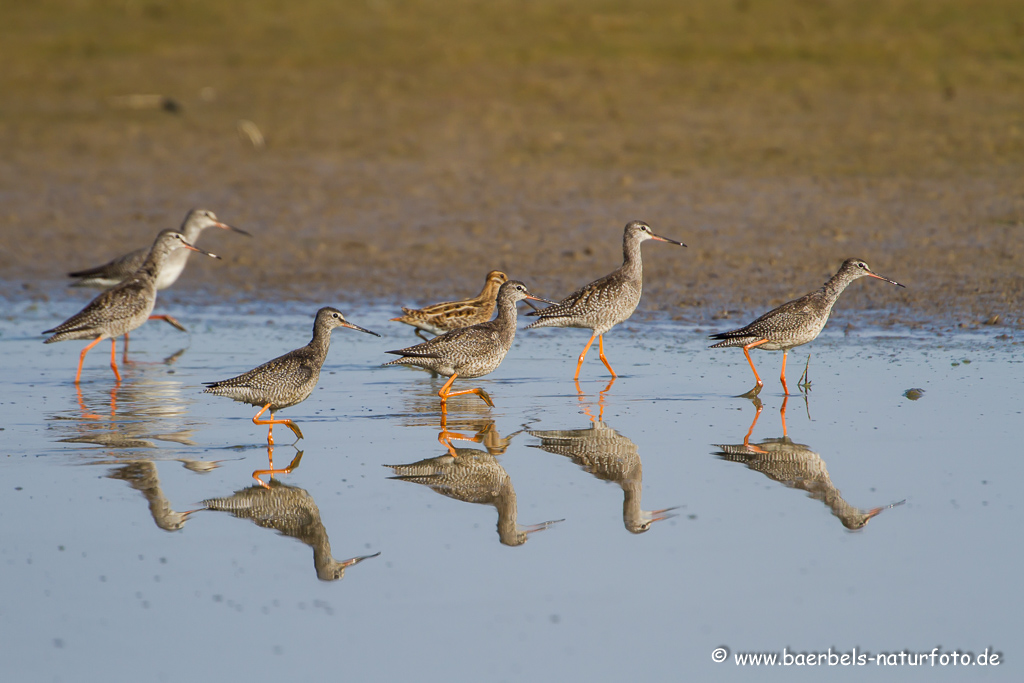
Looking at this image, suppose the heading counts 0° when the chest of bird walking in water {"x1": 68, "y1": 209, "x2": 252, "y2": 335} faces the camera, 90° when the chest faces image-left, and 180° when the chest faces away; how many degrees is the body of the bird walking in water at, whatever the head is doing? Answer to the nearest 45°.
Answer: approximately 270°

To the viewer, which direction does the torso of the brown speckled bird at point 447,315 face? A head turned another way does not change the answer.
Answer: to the viewer's right

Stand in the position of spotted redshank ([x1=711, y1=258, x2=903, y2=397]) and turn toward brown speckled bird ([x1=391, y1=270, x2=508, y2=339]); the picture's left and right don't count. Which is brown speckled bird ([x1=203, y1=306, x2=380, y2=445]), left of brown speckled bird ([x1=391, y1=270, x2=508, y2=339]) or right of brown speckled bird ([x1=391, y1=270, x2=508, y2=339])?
left

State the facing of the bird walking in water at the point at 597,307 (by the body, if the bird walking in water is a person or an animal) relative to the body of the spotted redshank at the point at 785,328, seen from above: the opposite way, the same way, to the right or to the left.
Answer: the same way

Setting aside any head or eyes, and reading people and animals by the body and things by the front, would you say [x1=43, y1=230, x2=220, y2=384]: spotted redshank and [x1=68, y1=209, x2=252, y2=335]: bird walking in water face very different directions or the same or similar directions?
same or similar directions

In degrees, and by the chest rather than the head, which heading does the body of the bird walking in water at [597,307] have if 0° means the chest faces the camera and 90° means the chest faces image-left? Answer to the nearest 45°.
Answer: approximately 270°

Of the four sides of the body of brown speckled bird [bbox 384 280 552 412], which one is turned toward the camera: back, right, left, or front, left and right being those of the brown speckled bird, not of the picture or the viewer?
right

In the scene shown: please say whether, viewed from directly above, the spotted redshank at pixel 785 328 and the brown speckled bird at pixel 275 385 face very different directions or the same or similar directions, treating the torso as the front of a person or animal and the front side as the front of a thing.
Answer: same or similar directions

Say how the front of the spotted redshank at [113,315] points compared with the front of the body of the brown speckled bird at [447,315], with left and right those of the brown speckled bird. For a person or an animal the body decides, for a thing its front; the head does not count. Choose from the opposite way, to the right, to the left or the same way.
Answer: the same way

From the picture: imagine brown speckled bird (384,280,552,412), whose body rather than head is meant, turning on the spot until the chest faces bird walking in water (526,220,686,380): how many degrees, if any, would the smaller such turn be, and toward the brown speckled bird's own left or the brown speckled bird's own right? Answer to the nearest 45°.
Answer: approximately 45° to the brown speckled bird's own left

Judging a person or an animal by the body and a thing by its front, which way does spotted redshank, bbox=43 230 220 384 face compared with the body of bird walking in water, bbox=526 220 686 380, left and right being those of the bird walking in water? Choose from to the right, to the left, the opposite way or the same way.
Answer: the same way

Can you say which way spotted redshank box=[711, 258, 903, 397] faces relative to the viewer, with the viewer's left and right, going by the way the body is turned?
facing to the right of the viewer

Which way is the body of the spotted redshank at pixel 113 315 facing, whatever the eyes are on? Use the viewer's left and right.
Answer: facing to the right of the viewer

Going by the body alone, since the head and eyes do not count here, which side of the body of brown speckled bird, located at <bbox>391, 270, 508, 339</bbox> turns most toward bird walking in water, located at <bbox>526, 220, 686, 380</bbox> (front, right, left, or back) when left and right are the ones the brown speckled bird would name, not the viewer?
front

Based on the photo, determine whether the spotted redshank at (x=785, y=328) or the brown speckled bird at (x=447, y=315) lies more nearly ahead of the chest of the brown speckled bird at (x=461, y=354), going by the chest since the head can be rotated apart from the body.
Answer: the spotted redshank

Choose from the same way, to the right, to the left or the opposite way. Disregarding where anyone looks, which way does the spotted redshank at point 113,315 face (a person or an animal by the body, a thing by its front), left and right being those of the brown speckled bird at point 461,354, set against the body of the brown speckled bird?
the same way

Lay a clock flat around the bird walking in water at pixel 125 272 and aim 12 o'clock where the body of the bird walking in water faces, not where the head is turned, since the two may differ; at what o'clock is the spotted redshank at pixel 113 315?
The spotted redshank is roughly at 3 o'clock from the bird walking in water.

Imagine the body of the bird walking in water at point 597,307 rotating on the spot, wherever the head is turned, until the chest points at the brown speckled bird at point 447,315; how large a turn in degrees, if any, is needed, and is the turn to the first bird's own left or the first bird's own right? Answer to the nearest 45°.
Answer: approximately 180°

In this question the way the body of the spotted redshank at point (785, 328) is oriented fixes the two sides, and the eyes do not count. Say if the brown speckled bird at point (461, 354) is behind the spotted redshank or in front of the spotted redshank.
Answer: behind

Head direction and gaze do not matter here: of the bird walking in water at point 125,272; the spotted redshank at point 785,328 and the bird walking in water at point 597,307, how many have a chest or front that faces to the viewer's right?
3

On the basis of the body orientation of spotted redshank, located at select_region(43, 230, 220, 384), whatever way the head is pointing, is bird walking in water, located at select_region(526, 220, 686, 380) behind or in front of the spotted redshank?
in front
